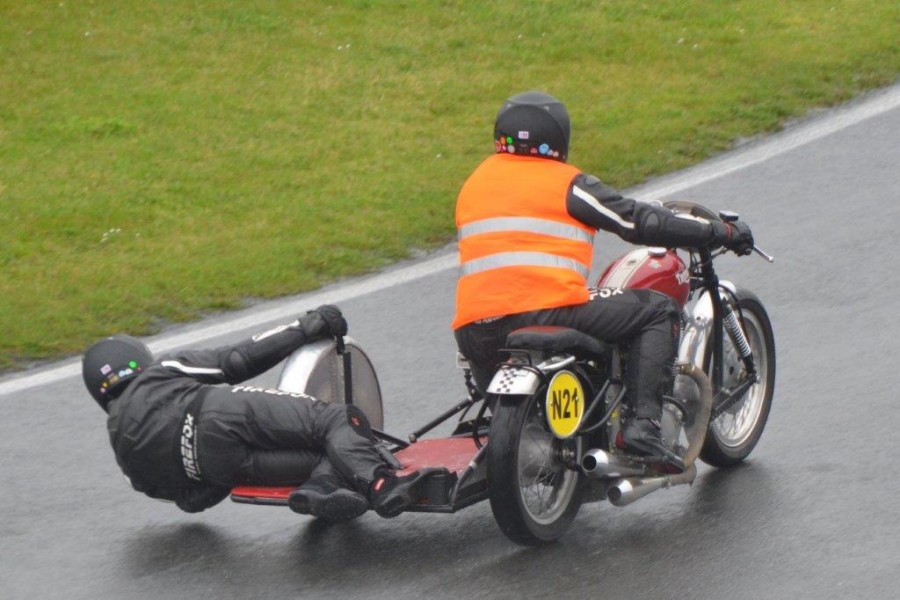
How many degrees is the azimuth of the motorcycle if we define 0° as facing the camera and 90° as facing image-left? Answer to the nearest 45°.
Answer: approximately 225°

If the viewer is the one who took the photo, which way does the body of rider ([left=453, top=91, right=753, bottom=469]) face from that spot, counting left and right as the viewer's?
facing away from the viewer and to the right of the viewer
